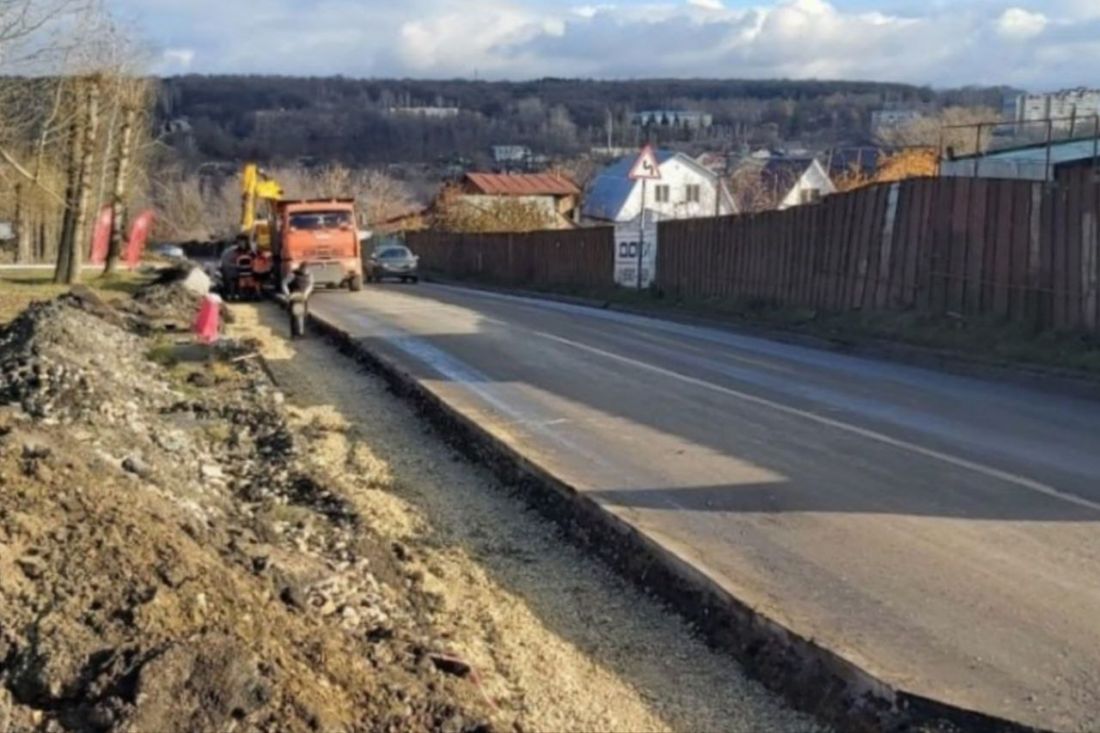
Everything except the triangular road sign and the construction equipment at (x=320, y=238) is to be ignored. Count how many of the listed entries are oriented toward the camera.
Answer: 2

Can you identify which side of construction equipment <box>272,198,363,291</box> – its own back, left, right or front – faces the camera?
front

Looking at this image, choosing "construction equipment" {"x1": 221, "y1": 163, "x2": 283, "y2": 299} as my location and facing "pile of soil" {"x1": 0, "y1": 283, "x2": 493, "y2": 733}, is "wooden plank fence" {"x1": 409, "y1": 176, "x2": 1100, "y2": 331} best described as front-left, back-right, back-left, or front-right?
front-left

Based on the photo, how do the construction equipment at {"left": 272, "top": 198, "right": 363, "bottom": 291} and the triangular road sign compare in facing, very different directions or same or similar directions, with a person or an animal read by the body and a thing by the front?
same or similar directions

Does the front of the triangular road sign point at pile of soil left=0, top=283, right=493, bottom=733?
yes

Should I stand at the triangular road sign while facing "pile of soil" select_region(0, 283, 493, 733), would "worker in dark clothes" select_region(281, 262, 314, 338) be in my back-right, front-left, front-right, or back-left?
front-right

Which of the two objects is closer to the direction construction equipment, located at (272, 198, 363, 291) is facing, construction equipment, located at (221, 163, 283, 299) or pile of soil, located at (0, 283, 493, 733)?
the pile of soil

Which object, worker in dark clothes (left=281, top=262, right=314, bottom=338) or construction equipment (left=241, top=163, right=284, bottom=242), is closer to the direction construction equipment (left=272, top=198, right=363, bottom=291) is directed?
the worker in dark clothes

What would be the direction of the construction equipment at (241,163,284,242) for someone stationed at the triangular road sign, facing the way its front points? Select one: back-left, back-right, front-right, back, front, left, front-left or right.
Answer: back-right

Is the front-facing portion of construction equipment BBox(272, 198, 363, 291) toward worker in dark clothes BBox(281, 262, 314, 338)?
yes

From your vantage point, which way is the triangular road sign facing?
toward the camera

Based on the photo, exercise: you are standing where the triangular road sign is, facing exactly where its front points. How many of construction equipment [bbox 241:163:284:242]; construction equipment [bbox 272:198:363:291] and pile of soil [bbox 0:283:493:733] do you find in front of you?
1
